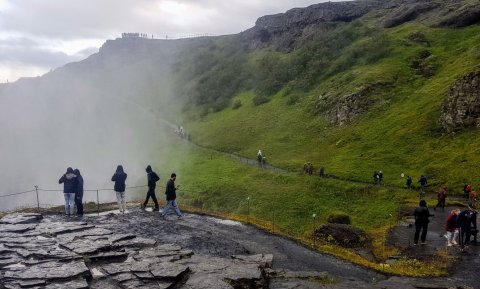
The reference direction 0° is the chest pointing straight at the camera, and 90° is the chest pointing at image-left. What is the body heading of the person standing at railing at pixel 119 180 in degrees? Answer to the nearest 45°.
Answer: approximately 180°

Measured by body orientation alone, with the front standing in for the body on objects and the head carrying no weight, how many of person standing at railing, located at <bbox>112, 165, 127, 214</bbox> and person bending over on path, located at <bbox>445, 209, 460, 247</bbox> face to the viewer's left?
0

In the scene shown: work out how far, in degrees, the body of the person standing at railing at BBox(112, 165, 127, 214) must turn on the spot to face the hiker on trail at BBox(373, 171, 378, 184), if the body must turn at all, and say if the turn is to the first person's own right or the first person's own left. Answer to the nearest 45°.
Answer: approximately 45° to the first person's own right

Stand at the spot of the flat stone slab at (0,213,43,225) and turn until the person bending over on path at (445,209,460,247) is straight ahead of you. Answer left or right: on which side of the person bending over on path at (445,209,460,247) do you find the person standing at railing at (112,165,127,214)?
left

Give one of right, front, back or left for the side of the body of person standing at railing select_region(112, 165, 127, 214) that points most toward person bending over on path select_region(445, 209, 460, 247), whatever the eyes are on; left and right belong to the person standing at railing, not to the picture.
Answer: right

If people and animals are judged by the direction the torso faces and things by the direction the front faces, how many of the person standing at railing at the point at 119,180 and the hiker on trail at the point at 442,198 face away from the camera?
1

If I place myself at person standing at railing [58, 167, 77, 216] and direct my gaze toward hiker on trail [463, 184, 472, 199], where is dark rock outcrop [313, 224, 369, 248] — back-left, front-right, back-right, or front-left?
front-right
